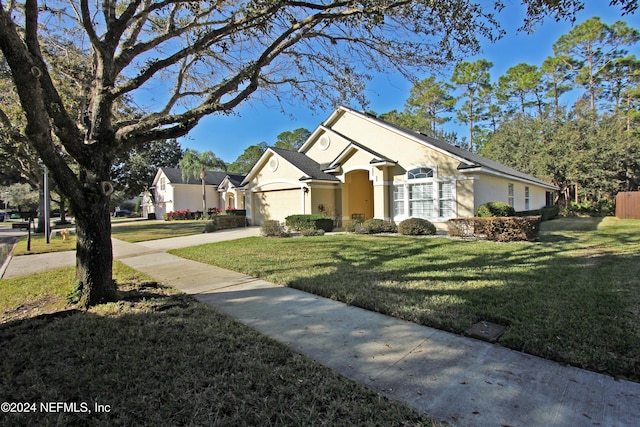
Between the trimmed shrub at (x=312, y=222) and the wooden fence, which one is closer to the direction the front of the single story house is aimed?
the trimmed shrub

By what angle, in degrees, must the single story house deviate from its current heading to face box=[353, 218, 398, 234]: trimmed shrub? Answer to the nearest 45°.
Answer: approximately 45° to its left

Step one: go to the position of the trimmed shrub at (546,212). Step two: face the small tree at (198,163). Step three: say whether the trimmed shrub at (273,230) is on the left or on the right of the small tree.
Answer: left

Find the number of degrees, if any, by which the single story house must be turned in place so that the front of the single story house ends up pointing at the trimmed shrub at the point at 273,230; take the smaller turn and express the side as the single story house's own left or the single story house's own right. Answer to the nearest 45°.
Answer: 0° — it already faces it

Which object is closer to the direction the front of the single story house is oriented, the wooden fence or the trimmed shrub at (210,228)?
the trimmed shrub

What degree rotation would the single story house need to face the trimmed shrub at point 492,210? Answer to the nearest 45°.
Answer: approximately 90° to its left

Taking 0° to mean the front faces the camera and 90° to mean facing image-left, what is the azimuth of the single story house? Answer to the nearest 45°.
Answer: approximately 45°
